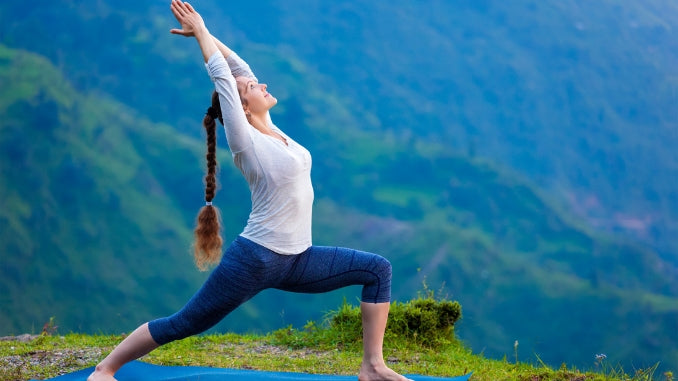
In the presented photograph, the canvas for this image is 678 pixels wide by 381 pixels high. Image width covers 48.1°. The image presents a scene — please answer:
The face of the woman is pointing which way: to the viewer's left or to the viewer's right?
to the viewer's right

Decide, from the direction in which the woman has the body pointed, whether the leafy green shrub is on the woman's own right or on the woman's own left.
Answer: on the woman's own left

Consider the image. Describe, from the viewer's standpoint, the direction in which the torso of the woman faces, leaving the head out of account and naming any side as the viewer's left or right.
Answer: facing to the right of the viewer
